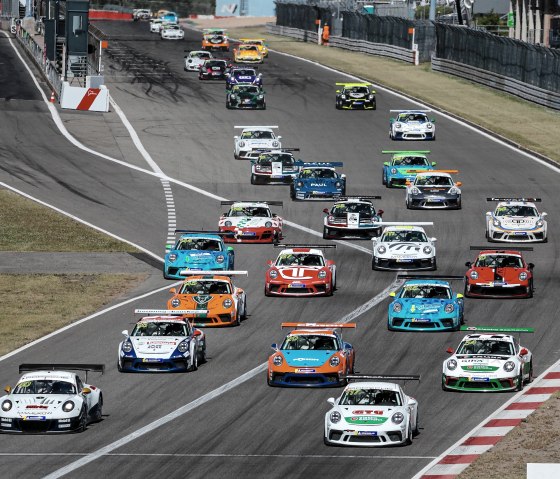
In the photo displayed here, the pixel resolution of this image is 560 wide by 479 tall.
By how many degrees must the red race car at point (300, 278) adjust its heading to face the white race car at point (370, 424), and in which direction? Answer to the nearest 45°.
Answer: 0° — it already faces it

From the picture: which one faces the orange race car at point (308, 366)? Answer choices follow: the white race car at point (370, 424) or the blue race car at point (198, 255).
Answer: the blue race car

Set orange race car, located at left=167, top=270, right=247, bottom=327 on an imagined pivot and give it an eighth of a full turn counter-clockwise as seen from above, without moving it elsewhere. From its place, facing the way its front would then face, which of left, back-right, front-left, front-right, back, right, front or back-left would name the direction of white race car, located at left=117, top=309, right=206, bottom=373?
front-right

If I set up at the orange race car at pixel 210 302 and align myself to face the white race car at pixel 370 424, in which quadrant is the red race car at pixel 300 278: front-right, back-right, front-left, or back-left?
back-left

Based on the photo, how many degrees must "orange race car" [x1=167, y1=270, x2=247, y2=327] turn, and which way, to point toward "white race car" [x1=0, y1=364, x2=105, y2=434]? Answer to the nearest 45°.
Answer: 0° — it already faces it

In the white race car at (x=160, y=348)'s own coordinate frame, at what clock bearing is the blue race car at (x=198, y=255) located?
The blue race car is roughly at 6 o'clock from the white race car.

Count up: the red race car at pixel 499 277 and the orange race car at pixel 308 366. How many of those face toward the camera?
2

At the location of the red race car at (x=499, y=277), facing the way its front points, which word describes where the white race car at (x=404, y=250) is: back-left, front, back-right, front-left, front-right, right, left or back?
back-right
